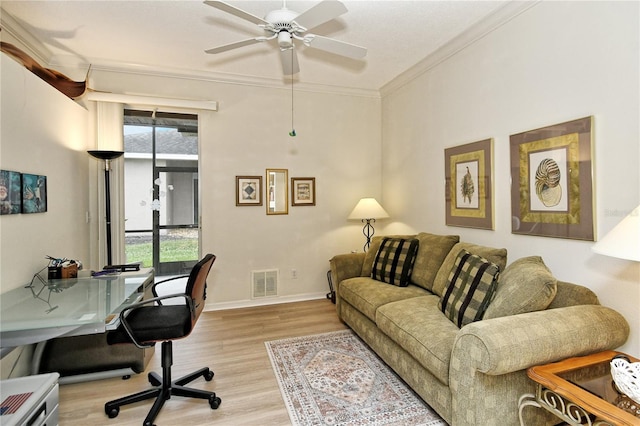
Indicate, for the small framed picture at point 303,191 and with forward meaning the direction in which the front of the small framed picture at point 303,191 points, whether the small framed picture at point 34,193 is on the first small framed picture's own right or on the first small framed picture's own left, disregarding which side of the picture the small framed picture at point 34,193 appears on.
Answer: on the first small framed picture's own right

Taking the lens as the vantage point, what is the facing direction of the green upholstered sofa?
facing the viewer and to the left of the viewer

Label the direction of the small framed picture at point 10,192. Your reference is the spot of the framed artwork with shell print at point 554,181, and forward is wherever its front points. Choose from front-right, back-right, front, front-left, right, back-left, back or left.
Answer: front

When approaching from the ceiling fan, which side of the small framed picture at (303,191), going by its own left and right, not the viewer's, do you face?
front

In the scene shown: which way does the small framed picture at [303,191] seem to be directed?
toward the camera

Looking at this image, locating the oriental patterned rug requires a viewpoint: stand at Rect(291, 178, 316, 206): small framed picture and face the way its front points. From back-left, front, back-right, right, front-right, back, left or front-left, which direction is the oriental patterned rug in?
front

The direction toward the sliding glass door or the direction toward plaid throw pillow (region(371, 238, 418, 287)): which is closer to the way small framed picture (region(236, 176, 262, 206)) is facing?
the plaid throw pillow

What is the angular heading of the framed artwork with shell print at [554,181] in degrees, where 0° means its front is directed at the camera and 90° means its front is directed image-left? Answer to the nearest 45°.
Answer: approximately 45°

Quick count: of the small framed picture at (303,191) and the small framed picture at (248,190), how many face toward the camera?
2

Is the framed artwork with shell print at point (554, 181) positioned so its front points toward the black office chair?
yes

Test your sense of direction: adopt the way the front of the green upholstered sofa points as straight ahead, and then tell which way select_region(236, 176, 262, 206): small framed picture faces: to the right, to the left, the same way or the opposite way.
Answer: to the left

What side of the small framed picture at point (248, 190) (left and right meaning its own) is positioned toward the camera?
front

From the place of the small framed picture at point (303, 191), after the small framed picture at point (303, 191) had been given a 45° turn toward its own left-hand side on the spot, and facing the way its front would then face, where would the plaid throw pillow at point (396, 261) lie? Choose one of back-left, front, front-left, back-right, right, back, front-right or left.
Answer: front

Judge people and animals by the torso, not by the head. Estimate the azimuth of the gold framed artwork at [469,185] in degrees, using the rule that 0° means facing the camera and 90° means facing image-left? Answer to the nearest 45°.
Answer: approximately 45°

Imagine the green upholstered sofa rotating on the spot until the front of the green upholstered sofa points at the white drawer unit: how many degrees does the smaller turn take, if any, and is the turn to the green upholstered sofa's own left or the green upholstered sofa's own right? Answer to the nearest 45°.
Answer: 0° — it already faces it

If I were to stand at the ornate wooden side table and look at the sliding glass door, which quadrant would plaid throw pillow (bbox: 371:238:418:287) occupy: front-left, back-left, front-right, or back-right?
front-right

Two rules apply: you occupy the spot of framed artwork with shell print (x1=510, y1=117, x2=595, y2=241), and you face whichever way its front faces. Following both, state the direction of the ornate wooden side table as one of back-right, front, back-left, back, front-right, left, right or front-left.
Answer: front-left

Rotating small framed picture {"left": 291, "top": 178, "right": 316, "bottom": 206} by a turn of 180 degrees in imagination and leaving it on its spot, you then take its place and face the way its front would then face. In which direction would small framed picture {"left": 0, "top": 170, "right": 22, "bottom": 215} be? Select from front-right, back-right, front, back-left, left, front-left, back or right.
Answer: back-left

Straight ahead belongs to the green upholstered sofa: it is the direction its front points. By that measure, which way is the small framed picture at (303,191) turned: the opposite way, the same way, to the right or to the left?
to the left
